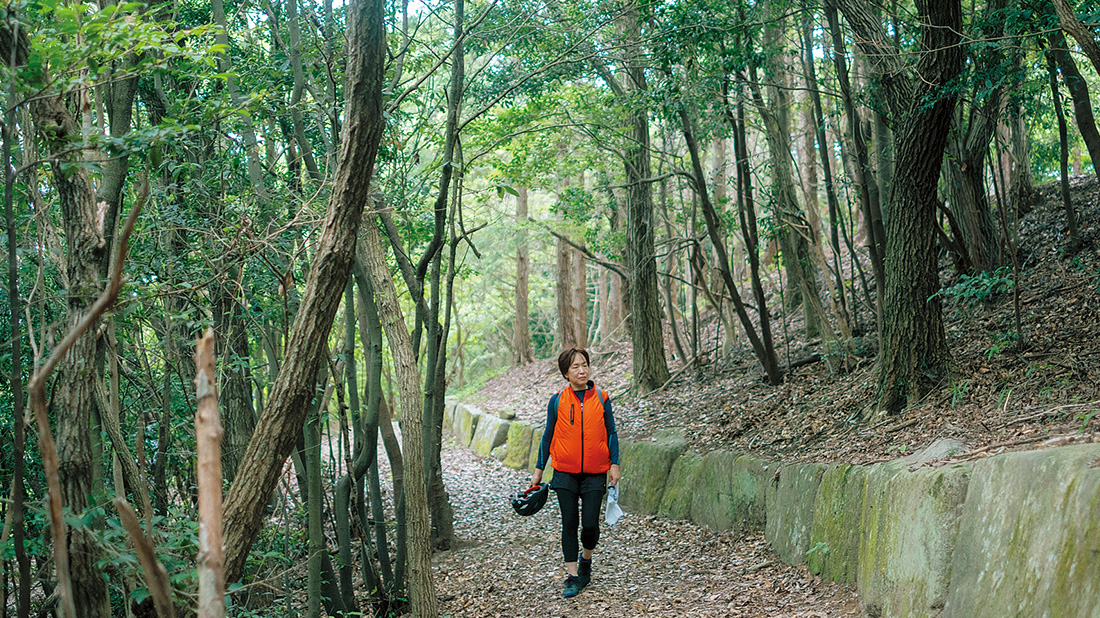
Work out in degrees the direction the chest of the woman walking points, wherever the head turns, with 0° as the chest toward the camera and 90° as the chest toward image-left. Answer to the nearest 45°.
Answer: approximately 0°

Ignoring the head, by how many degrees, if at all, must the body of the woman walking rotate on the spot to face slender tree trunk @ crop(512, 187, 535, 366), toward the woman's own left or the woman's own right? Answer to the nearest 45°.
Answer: approximately 180°

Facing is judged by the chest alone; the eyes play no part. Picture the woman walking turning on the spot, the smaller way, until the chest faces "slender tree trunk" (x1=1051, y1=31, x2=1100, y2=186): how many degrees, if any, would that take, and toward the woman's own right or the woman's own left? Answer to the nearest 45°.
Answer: approximately 90° to the woman's own left

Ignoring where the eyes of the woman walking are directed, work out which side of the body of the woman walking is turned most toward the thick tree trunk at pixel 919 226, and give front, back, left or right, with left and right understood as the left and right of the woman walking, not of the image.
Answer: left

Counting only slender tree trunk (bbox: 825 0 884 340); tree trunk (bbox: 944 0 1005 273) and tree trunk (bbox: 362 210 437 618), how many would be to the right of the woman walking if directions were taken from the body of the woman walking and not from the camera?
1

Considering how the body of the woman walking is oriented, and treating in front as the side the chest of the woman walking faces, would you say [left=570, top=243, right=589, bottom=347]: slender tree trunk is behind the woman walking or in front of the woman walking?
behind

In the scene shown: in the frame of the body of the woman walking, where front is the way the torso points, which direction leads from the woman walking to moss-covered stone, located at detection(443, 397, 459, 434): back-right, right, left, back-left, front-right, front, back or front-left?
back

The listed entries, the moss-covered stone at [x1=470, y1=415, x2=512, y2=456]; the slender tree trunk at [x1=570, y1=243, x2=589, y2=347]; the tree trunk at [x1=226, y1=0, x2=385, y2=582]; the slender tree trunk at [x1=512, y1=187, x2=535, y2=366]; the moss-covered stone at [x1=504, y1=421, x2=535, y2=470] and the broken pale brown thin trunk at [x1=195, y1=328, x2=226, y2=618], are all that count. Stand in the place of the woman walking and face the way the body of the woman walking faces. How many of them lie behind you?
4

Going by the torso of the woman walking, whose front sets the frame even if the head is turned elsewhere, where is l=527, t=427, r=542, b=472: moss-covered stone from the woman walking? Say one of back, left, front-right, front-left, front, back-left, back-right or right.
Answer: back

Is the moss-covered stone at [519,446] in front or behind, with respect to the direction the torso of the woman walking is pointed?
behind

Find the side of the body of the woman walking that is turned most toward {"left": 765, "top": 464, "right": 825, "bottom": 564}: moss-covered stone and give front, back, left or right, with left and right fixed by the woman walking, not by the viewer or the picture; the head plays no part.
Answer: left
